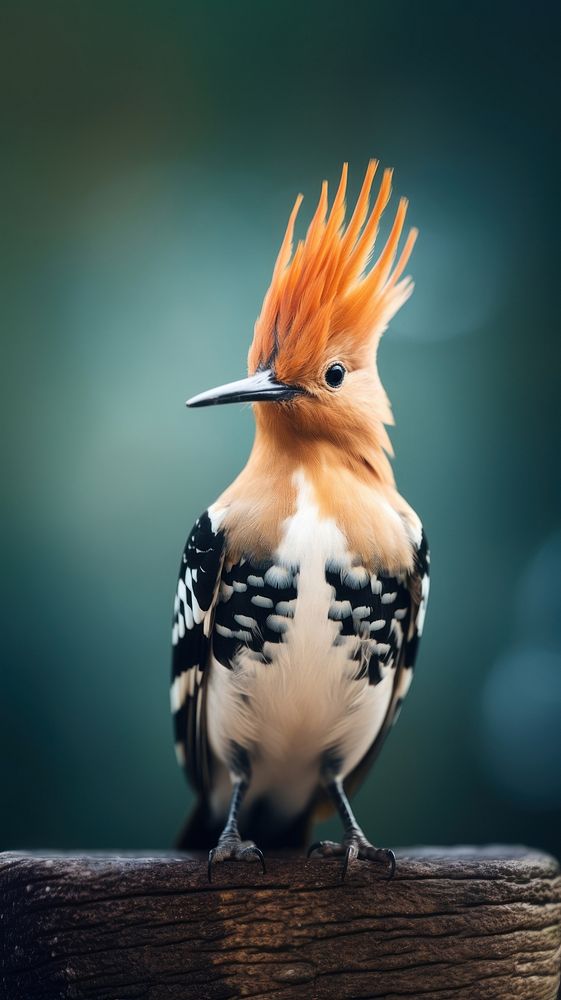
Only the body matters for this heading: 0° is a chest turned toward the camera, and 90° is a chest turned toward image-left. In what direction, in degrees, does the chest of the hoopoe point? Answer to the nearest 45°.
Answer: approximately 0°
